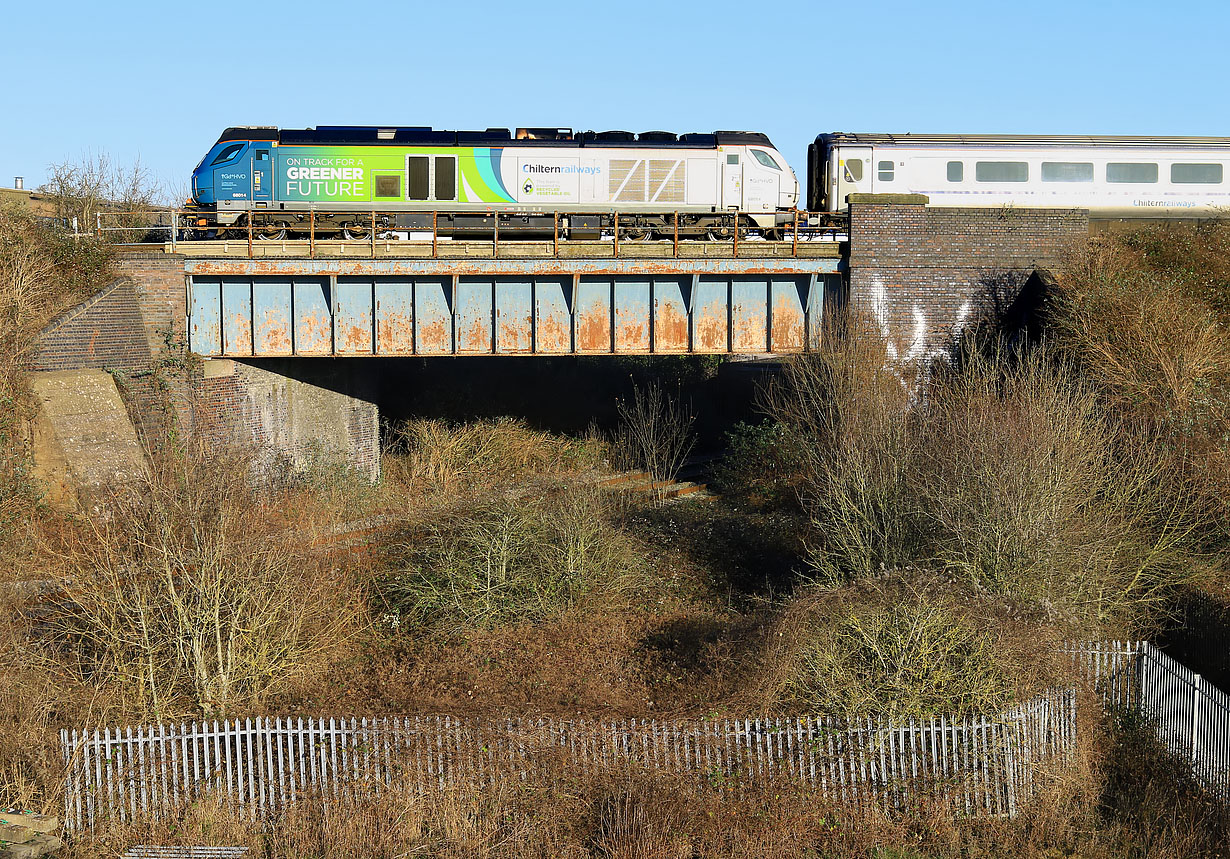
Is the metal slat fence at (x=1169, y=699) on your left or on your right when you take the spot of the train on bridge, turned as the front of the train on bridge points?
on your left

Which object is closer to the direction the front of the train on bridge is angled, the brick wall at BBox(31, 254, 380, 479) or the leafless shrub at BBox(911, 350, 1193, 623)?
the brick wall

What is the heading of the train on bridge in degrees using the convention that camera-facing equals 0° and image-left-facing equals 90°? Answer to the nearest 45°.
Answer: approximately 90°

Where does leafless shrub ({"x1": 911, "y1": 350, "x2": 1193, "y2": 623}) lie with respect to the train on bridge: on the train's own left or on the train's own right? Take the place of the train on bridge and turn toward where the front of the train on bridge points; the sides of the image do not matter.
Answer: on the train's own left

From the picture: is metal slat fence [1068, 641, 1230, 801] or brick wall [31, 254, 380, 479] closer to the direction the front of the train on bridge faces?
the brick wall

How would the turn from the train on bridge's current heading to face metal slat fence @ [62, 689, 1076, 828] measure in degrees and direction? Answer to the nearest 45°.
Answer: approximately 90° to its left

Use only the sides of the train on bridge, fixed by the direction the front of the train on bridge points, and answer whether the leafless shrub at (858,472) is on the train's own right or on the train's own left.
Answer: on the train's own left
